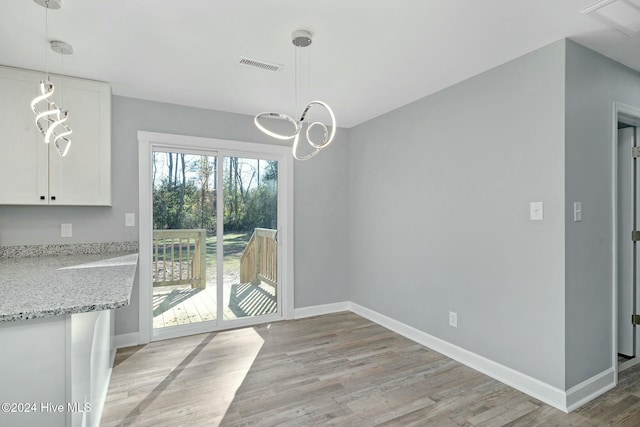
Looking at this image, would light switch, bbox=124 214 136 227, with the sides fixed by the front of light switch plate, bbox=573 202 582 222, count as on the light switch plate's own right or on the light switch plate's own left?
on the light switch plate's own right

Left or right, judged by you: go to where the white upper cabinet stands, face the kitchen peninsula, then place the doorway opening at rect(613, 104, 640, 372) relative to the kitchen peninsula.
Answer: left

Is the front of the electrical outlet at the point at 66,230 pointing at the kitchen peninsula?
yes

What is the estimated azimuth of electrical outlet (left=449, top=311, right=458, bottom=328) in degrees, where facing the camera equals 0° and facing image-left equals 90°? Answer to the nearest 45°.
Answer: approximately 45°

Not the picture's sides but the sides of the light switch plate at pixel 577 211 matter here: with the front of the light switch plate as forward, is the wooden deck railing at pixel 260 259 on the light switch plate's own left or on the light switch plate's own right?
on the light switch plate's own right

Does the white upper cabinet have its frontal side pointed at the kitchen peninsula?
yes

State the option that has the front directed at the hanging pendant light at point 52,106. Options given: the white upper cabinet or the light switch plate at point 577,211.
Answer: the white upper cabinet
